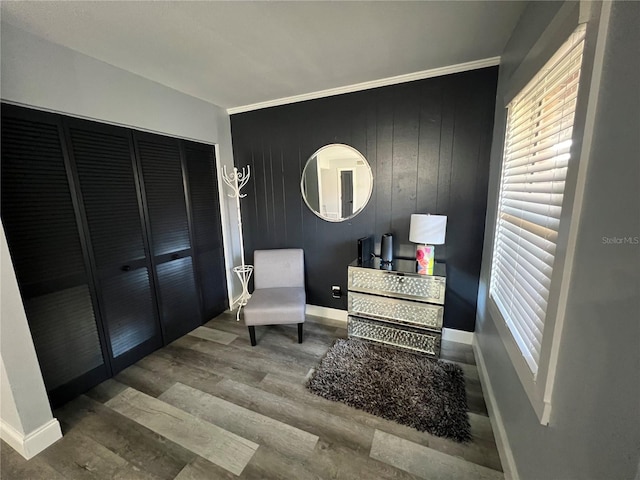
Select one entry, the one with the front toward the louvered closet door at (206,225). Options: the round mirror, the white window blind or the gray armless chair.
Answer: the white window blind

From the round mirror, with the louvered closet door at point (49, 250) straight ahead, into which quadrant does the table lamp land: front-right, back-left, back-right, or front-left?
back-left

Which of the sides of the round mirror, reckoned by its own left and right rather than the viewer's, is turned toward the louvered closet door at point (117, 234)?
right

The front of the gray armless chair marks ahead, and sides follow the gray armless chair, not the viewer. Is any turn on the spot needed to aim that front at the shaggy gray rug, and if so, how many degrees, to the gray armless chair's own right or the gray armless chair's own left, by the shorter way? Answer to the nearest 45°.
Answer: approximately 45° to the gray armless chair's own left

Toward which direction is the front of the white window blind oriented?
to the viewer's left

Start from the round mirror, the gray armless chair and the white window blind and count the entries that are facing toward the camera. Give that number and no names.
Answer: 2

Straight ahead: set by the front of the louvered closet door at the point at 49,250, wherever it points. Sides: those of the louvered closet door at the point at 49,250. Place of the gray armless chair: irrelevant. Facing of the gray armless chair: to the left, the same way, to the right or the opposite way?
to the right

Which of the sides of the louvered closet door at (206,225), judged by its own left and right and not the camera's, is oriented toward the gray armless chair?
front

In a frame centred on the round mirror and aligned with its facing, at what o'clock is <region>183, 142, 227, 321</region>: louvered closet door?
The louvered closet door is roughly at 3 o'clock from the round mirror.

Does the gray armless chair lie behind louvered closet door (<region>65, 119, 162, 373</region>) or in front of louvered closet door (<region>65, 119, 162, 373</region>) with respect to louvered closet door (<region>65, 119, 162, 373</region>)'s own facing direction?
in front

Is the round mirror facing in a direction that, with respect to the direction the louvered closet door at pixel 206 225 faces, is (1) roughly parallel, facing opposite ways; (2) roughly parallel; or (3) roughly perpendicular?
roughly perpendicular

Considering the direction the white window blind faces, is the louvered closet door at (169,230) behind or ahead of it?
ahead

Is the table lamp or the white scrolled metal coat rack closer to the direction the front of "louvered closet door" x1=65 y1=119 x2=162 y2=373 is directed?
the table lamp

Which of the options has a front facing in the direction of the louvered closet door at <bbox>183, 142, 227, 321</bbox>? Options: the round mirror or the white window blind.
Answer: the white window blind
